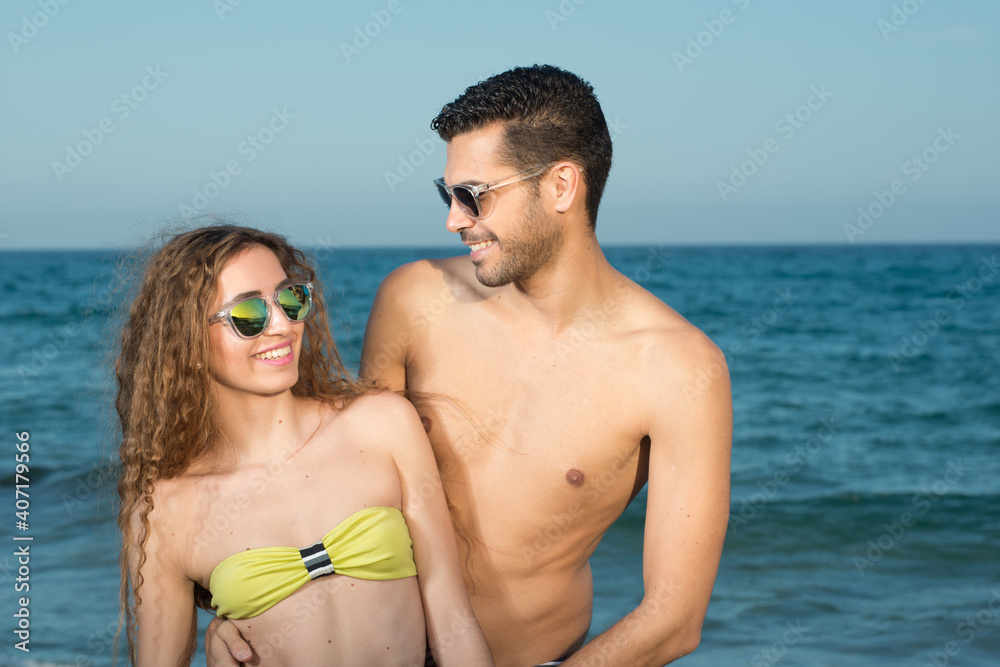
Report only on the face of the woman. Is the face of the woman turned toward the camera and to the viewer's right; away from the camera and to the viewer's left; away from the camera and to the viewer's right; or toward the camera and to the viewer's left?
toward the camera and to the viewer's right

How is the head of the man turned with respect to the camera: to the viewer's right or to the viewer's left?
to the viewer's left

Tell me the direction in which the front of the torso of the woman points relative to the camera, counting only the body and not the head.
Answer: toward the camera
